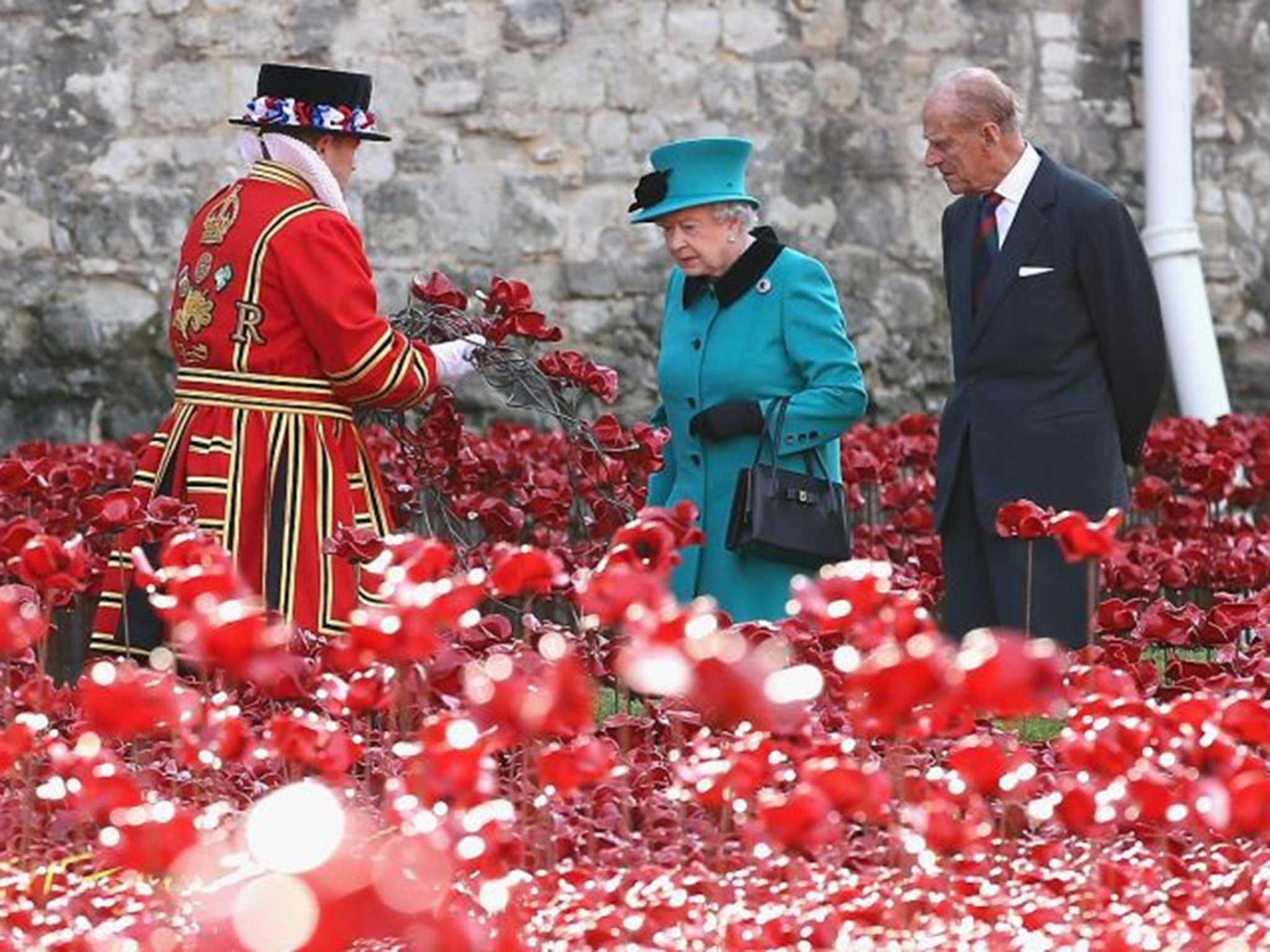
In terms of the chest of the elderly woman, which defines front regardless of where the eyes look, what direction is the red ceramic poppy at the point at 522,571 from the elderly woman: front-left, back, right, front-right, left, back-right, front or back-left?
front-left

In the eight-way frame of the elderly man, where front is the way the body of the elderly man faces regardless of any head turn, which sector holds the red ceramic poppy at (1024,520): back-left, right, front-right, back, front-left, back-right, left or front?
front-left

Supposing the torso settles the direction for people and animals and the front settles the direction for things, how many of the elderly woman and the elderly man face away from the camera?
0

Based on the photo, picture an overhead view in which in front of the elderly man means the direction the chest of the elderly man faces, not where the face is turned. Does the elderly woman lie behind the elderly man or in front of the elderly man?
in front

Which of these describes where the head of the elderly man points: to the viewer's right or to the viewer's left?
to the viewer's left

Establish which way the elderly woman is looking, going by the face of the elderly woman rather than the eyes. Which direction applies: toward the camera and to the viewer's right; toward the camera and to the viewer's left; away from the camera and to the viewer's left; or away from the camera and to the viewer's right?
toward the camera and to the viewer's left

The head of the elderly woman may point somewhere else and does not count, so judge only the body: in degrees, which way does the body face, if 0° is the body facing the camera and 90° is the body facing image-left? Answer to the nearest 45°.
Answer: approximately 45°
